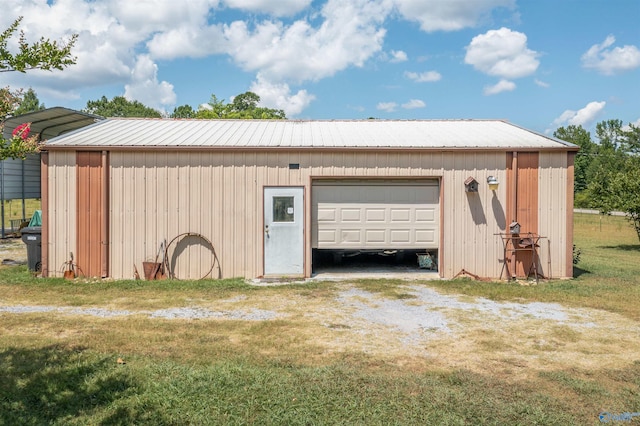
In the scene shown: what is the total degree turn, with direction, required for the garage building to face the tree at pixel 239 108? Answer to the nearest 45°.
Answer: approximately 180°

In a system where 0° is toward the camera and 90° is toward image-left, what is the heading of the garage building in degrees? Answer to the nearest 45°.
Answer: approximately 0°

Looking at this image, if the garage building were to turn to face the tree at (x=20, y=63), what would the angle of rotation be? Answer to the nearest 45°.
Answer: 0° — it already faces it

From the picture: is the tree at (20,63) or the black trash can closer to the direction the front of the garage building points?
the tree

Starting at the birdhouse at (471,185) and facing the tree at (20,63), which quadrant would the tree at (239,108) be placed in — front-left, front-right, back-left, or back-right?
back-right

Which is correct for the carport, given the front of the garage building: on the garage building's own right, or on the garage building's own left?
on the garage building's own right

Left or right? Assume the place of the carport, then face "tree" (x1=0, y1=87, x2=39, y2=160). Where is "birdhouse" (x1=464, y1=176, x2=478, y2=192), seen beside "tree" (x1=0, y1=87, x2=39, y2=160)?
left

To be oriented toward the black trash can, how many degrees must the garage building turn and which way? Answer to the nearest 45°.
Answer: approximately 90° to its right
